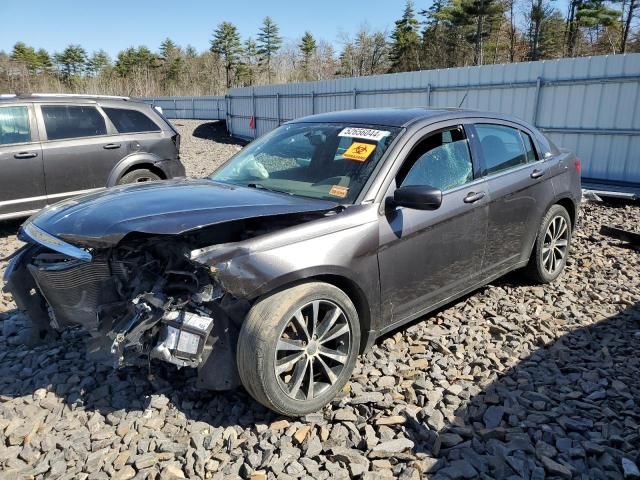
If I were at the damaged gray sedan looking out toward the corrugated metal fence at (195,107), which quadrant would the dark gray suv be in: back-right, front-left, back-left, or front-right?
front-left

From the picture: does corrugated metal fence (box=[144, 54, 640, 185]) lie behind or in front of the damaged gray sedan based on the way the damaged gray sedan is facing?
behind

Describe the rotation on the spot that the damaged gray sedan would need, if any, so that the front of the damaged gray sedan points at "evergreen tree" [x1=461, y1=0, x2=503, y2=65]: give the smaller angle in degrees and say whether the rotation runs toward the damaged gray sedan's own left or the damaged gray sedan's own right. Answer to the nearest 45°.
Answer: approximately 135° to the damaged gray sedan's own right

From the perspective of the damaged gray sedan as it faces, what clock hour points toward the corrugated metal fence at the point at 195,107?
The corrugated metal fence is roughly at 4 o'clock from the damaged gray sedan.

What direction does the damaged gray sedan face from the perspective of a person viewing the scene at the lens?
facing the viewer and to the left of the viewer

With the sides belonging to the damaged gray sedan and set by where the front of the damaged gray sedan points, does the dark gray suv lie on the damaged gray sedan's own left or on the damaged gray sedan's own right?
on the damaged gray sedan's own right
